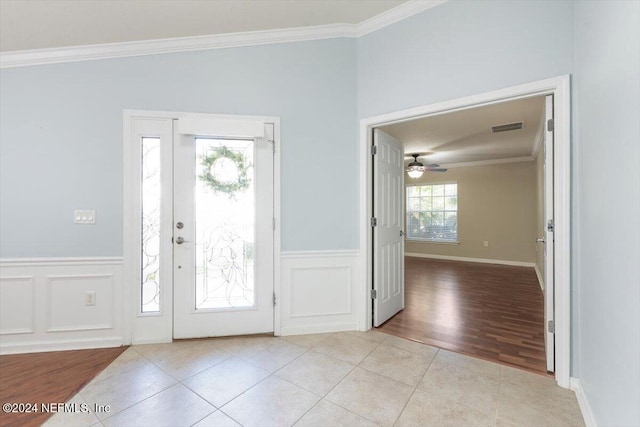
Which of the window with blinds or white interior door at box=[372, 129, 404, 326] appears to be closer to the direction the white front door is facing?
the white interior door

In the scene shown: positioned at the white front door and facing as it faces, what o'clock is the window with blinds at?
The window with blinds is roughly at 8 o'clock from the white front door.

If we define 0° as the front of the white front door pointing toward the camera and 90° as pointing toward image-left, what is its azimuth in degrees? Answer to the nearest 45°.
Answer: approximately 0°

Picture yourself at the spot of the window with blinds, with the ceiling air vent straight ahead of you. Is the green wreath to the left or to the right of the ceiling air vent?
right

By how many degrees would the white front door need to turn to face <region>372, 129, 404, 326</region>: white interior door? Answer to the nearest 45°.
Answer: approximately 90° to its left

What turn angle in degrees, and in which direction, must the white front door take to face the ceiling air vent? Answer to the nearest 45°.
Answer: approximately 90° to its left
